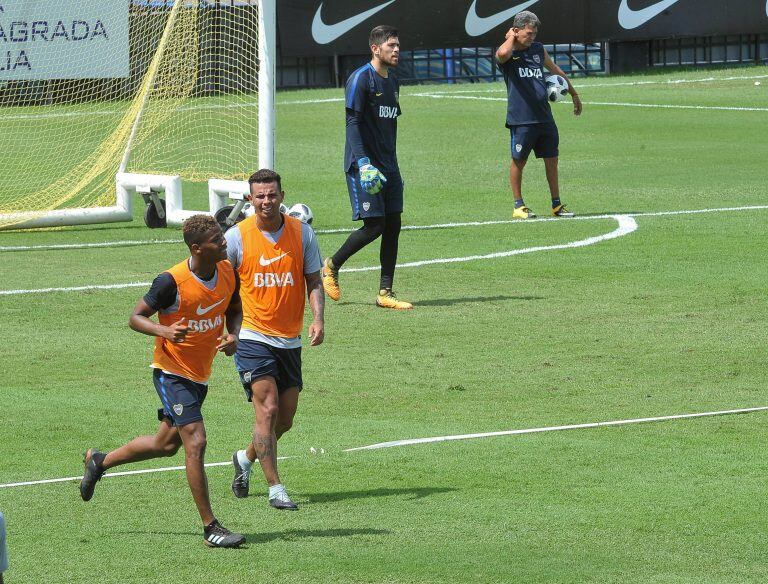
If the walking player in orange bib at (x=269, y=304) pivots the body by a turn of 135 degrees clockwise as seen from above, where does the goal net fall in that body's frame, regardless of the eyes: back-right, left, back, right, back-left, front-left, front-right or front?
front-right

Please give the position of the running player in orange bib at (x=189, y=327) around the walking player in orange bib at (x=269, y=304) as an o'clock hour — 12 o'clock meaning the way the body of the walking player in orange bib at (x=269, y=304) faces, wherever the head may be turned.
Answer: the running player in orange bib at (x=189, y=327) is roughly at 1 o'clock from the walking player in orange bib at (x=269, y=304).

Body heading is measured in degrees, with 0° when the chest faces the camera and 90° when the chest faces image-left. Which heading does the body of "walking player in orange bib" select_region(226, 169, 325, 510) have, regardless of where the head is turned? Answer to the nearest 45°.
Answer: approximately 0°

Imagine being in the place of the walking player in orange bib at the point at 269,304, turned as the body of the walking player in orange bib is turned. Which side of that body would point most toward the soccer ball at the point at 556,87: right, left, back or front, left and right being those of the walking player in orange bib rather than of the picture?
back

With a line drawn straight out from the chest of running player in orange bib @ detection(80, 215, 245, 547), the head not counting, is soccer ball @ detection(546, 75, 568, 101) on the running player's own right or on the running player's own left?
on the running player's own left

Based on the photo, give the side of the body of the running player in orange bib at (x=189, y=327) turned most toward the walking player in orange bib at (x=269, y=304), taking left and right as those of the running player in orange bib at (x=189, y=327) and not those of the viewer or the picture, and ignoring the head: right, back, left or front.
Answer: left
